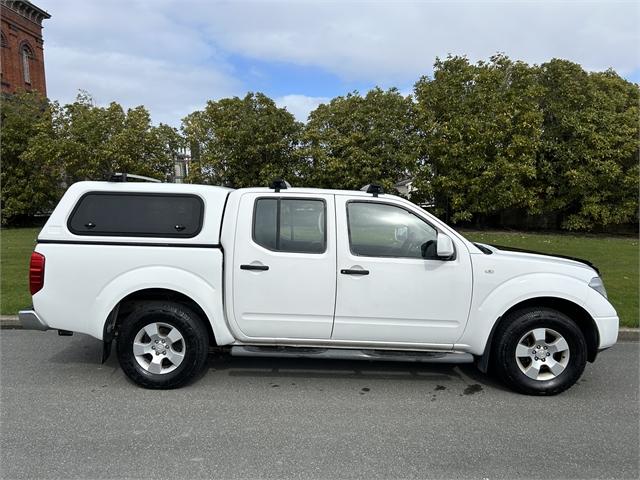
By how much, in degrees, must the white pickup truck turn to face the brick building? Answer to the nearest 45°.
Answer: approximately 135° to its left

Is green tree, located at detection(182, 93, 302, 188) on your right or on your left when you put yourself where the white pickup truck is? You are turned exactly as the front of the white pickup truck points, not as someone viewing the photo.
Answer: on your left

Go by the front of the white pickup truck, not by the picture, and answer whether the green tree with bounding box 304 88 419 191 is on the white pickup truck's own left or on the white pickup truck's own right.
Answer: on the white pickup truck's own left

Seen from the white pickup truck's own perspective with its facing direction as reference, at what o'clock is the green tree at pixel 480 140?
The green tree is roughly at 10 o'clock from the white pickup truck.

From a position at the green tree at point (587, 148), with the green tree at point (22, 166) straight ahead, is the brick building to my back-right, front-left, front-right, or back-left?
front-right

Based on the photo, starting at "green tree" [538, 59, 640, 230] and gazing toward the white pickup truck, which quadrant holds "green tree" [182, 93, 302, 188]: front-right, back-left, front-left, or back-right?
front-right

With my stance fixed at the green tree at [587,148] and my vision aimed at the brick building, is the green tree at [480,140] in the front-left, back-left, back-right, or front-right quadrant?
front-left

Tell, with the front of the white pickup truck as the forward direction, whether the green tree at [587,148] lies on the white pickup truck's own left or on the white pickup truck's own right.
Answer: on the white pickup truck's own left

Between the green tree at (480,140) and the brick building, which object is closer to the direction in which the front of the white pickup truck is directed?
the green tree

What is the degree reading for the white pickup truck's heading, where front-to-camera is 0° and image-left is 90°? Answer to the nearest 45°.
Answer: approximately 270°

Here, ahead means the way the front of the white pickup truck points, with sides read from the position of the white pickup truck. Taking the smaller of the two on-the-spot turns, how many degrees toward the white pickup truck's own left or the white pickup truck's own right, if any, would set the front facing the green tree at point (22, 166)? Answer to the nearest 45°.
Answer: approximately 135° to the white pickup truck's own left

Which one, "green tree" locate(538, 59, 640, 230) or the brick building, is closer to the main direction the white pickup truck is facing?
the green tree
